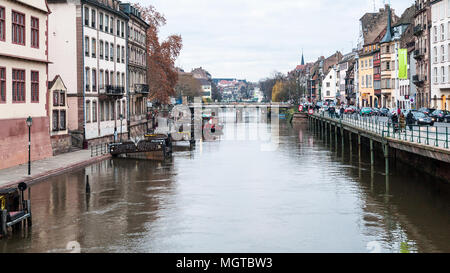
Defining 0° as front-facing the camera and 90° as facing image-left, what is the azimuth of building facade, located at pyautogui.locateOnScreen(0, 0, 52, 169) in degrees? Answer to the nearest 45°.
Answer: approximately 315°
